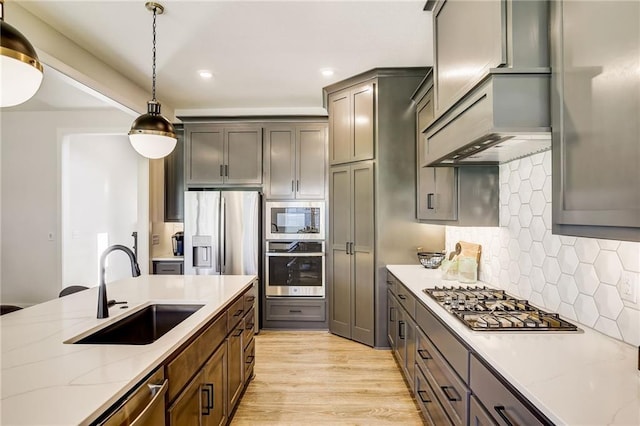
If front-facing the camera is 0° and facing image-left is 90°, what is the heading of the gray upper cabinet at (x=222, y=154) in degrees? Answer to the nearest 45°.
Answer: approximately 0°

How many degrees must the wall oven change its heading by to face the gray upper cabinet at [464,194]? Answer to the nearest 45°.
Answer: approximately 45° to its left

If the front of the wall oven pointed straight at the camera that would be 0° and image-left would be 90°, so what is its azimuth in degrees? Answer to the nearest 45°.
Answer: approximately 0°

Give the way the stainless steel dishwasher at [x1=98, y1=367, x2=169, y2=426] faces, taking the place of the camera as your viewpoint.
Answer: facing the viewer and to the right of the viewer

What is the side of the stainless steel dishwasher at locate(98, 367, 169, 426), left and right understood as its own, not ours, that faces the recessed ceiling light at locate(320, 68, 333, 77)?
left

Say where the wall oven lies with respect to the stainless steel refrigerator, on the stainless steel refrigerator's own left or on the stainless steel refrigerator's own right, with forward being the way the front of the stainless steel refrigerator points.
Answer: on the stainless steel refrigerator's own left

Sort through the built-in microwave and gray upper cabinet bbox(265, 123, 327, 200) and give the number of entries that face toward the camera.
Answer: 2

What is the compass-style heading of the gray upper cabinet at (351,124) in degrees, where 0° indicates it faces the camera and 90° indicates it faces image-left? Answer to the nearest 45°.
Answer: approximately 45°
